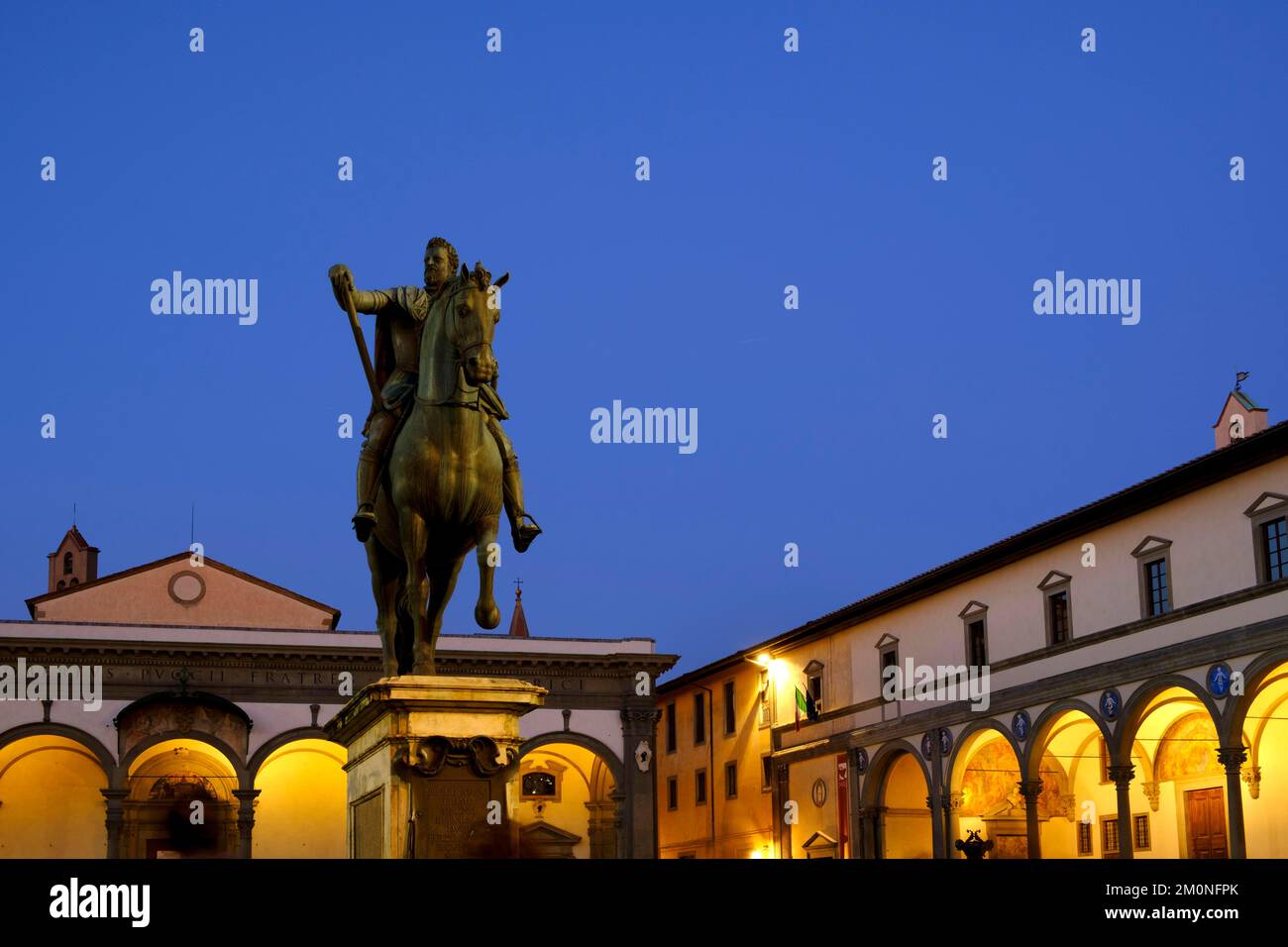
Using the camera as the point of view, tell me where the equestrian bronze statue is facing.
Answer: facing the viewer
